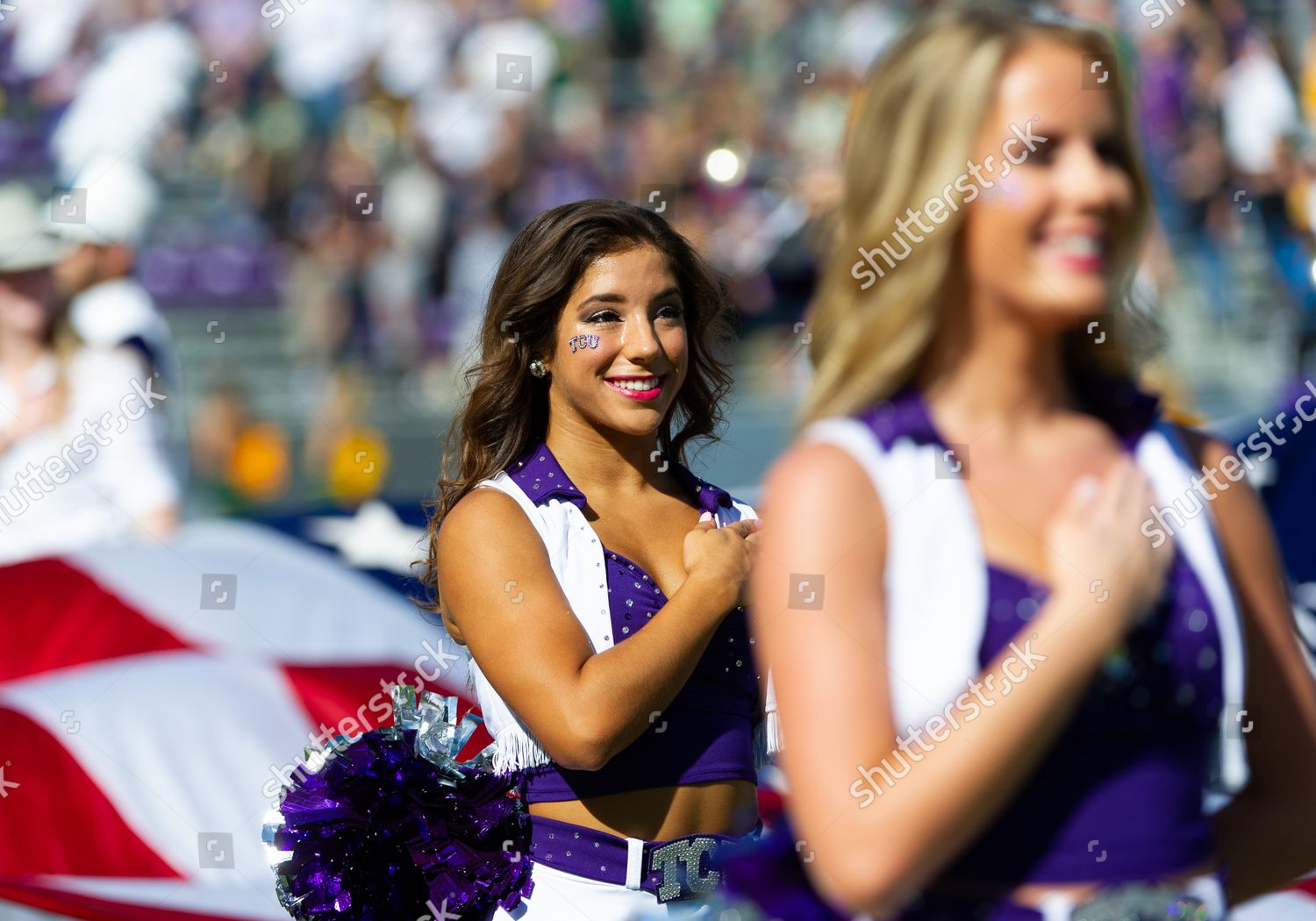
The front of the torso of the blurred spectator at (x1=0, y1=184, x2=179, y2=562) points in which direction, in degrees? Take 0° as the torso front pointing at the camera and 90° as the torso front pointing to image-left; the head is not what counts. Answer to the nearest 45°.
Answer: approximately 0°
